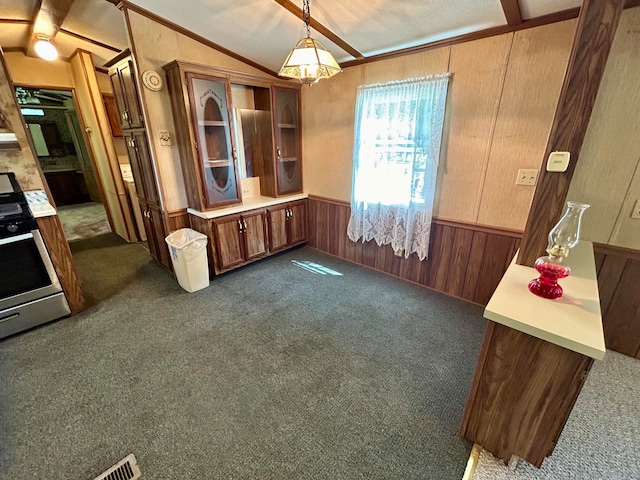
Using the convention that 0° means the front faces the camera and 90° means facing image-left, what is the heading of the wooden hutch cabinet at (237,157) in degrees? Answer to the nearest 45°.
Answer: approximately 315°

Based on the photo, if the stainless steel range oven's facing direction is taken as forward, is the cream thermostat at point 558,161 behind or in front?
in front

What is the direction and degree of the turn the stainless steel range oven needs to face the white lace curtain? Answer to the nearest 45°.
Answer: approximately 45° to its left

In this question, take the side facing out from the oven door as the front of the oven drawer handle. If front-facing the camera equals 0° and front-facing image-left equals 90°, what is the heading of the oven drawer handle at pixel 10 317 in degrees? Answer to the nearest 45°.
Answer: approximately 315°

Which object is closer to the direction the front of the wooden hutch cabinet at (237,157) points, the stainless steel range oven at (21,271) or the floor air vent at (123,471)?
the floor air vent

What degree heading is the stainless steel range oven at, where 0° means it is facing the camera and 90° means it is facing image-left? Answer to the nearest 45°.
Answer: approximately 0°

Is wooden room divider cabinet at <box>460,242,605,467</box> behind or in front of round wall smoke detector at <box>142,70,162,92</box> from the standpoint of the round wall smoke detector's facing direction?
in front
